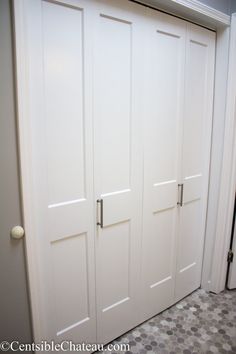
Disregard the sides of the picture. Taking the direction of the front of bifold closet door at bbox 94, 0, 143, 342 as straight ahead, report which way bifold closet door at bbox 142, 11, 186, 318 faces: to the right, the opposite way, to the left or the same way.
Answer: the same way

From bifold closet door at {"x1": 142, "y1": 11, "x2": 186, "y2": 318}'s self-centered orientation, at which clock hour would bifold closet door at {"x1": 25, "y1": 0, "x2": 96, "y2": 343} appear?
bifold closet door at {"x1": 25, "y1": 0, "x2": 96, "y2": 343} is roughly at 3 o'clock from bifold closet door at {"x1": 142, "y1": 11, "x2": 186, "y2": 318}.

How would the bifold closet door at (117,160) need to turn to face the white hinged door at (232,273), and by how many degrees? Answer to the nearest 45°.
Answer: approximately 90° to its left

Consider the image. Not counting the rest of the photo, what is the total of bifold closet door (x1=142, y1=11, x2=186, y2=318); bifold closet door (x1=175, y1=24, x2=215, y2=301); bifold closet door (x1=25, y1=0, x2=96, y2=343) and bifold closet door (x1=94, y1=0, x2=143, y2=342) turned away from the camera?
0

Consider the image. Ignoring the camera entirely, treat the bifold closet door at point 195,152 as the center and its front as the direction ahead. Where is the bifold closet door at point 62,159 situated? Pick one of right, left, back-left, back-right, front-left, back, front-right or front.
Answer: right

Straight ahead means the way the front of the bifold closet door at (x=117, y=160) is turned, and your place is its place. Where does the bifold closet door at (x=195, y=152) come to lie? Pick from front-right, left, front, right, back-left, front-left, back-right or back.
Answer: left

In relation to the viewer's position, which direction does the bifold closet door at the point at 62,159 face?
facing the viewer and to the right of the viewer

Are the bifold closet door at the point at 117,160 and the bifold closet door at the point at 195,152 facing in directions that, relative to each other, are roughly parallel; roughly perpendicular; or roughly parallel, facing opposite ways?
roughly parallel

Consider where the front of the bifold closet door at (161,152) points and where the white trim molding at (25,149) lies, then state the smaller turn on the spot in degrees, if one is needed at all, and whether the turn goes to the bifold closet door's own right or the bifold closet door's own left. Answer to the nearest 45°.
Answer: approximately 90° to the bifold closet door's own right

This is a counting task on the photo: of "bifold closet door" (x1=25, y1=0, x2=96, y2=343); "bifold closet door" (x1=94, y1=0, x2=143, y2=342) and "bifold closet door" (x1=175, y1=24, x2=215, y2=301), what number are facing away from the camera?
0

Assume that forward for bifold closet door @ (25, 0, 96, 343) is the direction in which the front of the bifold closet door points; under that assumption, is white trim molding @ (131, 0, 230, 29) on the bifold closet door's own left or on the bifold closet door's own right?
on the bifold closet door's own left

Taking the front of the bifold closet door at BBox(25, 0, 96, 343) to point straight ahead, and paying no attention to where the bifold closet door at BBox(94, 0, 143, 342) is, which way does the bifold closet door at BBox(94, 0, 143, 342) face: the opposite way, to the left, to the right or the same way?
the same way

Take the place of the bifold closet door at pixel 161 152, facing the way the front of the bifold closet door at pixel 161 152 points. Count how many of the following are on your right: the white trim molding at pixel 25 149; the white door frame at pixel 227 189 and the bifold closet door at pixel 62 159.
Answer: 2

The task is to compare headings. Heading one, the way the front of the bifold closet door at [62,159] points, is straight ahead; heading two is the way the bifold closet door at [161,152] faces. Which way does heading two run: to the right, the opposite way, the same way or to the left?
the same way

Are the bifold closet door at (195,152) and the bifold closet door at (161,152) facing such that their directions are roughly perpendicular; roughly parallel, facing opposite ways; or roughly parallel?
roughly parallel
